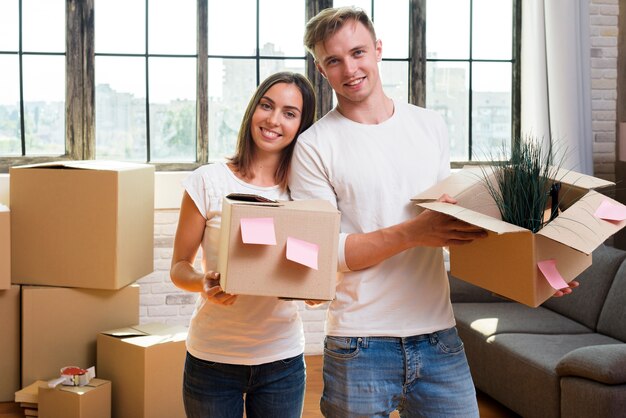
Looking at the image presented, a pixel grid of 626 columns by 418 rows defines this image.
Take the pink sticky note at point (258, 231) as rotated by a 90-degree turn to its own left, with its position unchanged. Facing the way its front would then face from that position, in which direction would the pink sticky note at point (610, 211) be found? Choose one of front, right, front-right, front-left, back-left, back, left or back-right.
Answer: front

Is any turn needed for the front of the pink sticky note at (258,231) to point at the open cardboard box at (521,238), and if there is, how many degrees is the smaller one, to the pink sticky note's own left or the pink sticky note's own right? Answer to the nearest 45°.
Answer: approximately 90° to the pink sticky note's own left

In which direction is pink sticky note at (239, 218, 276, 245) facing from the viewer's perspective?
toward the camera

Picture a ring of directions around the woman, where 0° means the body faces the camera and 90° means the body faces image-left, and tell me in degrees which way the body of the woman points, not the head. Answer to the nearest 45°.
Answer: approximately 0°

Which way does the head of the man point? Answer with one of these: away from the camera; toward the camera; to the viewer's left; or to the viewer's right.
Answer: toward the camera

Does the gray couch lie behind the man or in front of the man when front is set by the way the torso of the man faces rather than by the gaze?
behind

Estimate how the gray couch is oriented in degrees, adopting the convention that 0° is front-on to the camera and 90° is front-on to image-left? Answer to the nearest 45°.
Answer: approximately 45°

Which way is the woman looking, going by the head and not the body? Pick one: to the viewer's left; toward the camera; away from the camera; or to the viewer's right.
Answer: toward the camera

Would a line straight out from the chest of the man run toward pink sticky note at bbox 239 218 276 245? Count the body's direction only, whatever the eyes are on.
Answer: no

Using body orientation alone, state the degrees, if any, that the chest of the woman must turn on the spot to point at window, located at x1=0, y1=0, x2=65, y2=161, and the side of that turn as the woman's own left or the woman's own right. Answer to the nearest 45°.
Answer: approximately 135° to the woman's own right

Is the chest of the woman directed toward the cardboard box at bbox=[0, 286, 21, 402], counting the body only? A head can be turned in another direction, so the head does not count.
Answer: no

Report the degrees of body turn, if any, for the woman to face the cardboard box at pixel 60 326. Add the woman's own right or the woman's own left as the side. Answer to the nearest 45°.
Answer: approximately 135° to the woman's own right

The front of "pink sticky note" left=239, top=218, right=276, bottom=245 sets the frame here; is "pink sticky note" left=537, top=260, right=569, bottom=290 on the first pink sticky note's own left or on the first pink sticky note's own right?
on the first pink sticky note's own left

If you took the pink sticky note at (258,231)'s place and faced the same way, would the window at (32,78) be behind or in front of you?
behind
